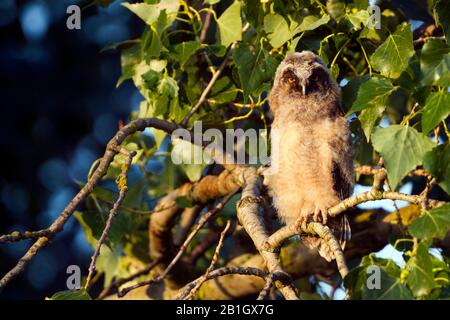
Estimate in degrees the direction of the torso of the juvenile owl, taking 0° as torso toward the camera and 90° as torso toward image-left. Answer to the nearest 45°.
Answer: approximately 0°

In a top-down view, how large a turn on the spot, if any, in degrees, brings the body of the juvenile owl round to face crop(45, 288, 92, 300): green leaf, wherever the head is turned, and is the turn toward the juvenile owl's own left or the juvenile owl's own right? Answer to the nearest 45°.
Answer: approximately 45° to the juvenile owl's own right

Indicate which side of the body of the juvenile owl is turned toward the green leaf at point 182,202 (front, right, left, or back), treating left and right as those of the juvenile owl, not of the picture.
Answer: right

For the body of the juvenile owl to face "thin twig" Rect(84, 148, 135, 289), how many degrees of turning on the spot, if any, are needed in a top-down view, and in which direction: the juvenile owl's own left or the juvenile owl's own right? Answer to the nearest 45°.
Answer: approximately 45° to the juvenile owl's own right

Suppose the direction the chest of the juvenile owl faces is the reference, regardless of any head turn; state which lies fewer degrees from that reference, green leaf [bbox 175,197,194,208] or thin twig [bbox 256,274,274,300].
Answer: the thin twig
